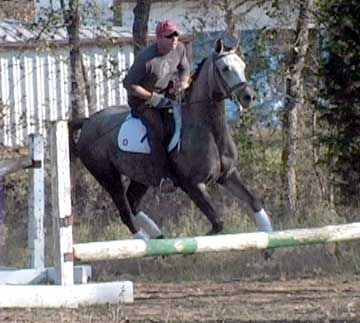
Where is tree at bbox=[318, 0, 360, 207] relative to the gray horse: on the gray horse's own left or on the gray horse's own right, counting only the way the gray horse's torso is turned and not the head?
on the gray horse's own left

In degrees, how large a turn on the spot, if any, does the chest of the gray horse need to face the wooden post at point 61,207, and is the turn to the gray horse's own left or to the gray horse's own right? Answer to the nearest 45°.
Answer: approximately 90° to the gray horse's own right

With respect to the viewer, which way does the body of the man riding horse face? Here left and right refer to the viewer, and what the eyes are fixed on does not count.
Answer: facing the viewer and to the right of the viewer

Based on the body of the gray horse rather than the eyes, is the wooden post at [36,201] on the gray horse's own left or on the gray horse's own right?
on the gray horse's own right

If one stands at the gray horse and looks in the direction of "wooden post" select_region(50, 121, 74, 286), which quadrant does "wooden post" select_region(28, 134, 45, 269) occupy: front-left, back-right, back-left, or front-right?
front-right

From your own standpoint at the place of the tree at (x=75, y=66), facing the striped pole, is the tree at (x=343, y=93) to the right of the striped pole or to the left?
left

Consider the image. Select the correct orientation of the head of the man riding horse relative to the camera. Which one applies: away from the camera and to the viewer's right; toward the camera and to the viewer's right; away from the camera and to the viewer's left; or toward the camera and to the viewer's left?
toward the camera and to the viewer's right
